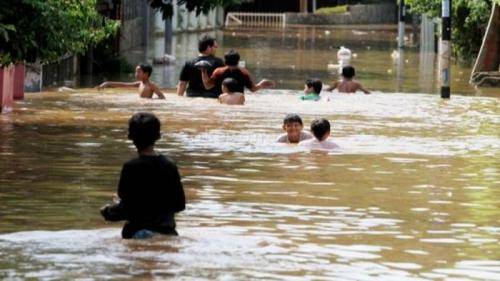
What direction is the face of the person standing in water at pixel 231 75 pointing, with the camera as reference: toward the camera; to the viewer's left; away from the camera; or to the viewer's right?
away from the camera

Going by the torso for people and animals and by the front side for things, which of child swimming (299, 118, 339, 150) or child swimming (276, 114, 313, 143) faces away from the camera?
child swimming (299, 118, 339, 150)

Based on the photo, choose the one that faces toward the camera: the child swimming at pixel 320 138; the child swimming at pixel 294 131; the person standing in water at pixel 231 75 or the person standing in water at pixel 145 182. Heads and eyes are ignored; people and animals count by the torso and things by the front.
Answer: the child swimming at pixel 294 131

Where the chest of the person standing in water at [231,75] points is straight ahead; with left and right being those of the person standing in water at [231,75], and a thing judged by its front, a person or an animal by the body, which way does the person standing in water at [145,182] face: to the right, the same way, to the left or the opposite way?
the same way

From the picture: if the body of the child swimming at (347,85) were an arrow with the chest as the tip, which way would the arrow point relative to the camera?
away from the camera

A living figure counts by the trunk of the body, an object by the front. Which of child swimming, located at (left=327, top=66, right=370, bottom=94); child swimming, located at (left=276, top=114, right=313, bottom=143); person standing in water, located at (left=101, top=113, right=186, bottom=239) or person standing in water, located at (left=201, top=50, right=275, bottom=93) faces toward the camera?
child swimming, located at (left=276, top=114, right=313, bottom=143)

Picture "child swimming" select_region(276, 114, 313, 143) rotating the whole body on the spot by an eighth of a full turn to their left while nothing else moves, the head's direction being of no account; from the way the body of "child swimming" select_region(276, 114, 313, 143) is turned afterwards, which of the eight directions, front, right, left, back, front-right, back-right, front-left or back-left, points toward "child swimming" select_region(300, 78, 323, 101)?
back-left

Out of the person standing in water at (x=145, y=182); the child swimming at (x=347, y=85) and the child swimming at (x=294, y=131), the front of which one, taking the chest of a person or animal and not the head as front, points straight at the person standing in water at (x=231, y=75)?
the person standing in water at (x=145, y=182)

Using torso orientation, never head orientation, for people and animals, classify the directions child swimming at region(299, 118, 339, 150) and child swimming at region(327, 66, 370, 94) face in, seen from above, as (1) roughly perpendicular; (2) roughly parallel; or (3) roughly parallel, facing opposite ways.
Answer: roughly parallel

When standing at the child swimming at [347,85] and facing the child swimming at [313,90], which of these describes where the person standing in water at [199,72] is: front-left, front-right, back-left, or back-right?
front-right

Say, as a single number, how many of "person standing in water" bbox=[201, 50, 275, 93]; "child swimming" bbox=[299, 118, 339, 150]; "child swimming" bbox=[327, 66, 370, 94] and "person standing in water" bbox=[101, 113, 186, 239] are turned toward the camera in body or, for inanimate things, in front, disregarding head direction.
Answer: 0

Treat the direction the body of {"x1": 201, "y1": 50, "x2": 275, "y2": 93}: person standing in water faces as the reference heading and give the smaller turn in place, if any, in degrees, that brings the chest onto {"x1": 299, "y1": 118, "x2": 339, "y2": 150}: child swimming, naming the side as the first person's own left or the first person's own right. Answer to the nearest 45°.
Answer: approximately 180°

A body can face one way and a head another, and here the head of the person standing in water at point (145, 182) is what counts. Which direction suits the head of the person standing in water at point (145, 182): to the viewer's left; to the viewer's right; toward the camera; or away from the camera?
away from the camera

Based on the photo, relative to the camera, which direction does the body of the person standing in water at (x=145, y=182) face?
away from the camera

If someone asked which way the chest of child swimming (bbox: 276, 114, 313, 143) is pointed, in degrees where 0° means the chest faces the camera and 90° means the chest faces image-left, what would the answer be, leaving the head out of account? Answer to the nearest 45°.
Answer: approximately 0°

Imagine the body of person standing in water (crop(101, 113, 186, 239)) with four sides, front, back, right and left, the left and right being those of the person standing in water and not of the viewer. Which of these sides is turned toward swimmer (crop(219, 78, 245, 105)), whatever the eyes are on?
front

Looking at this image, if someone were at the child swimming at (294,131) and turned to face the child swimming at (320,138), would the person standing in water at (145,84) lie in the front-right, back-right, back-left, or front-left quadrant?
back-left

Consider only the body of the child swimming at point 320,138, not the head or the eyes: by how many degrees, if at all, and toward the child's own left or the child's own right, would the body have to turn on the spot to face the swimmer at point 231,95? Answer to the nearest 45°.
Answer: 0° — they already face them

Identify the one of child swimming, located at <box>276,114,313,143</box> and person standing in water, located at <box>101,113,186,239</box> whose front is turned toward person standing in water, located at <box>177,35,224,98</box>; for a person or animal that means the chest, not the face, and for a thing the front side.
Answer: person standing in water, located at <box>101,113,186,239</box>

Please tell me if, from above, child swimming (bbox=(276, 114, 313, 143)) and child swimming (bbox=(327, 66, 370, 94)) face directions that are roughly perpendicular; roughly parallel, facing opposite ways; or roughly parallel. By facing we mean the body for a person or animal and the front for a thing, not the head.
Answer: roughly parallel, facing opposite ways
